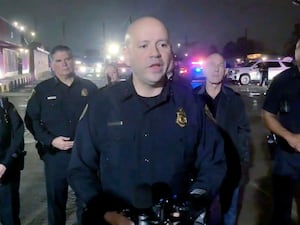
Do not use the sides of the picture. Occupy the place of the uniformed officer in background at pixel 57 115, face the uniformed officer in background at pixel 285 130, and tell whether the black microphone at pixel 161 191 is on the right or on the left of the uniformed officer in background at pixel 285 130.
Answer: right

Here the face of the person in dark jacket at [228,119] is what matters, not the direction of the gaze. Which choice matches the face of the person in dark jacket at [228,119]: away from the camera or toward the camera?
toward the camera

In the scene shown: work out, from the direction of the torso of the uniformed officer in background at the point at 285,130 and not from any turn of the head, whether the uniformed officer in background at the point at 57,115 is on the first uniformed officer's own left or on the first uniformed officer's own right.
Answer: on the first uniformed officer's own right

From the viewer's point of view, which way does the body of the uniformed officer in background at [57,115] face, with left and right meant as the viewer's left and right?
facing the viewer

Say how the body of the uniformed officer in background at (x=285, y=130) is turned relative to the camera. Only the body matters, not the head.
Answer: toward the camera

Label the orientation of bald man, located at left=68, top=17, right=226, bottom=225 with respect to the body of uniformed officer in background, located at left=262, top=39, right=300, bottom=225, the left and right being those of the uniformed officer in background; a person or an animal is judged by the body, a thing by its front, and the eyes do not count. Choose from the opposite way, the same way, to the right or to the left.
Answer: the same way

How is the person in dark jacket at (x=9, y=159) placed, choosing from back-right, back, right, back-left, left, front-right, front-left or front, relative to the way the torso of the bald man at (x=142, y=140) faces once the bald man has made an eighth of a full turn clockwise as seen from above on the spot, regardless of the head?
right

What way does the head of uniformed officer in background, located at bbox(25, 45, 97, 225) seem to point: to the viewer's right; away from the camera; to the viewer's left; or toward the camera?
toward the camera

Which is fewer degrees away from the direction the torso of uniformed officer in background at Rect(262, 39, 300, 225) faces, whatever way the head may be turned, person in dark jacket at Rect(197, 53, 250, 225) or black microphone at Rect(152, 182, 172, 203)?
the black microphone
